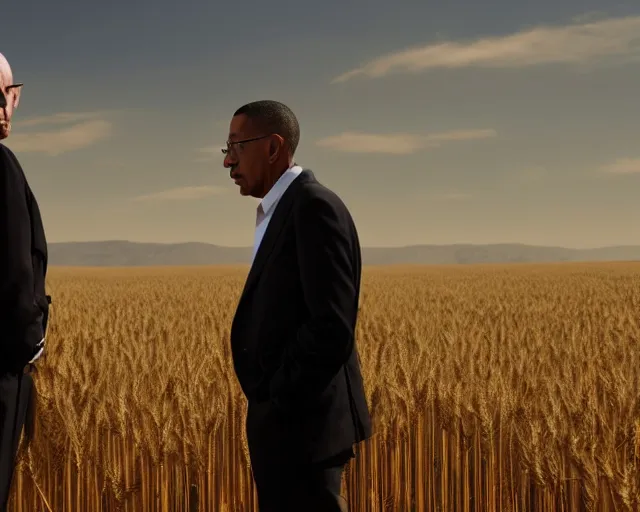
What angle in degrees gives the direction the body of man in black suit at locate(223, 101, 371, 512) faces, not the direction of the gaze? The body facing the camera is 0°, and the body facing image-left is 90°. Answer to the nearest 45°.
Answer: approximately 90°

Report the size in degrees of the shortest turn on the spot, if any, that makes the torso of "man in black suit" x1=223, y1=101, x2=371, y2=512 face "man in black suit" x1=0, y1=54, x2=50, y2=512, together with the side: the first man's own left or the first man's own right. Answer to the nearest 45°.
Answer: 0° — they already face them
